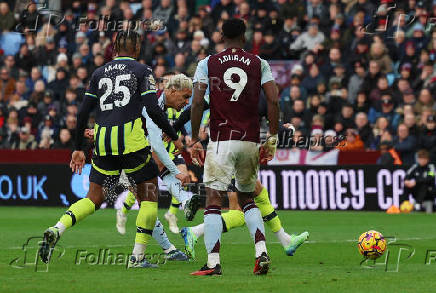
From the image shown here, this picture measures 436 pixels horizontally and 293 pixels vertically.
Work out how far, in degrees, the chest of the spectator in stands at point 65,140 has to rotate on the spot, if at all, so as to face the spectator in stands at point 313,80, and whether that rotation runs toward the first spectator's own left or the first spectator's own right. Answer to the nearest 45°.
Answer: approximately 90° to the first spectator's own left

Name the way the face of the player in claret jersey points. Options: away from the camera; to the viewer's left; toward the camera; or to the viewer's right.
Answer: away from the camera

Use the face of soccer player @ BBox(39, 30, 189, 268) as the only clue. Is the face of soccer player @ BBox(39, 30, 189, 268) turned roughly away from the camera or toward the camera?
away from the camera

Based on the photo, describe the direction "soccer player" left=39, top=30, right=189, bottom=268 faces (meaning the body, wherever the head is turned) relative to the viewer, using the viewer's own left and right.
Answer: facing away from the viewer and to the right of the viewer

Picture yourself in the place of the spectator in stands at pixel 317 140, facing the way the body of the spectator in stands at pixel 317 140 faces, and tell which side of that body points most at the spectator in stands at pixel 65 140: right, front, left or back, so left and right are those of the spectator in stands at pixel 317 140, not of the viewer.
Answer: right
